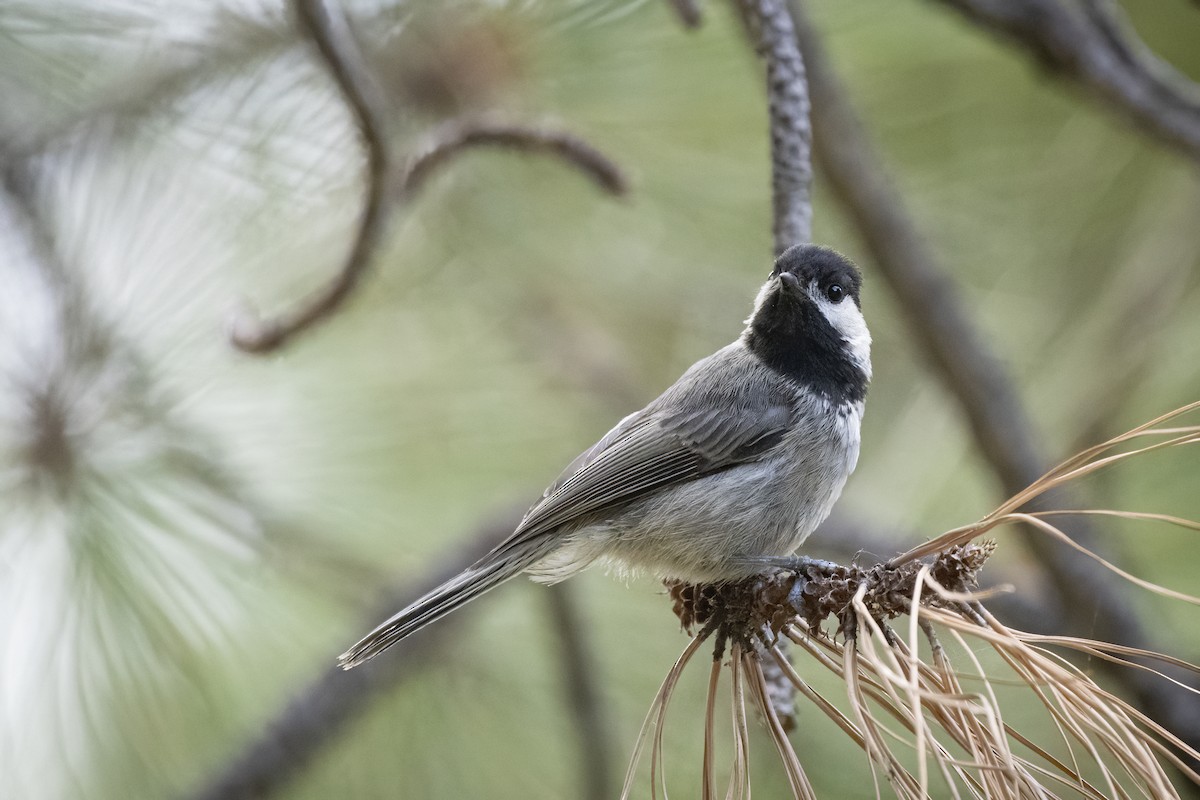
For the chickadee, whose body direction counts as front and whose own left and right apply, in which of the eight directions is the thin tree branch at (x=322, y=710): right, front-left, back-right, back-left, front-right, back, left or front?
back

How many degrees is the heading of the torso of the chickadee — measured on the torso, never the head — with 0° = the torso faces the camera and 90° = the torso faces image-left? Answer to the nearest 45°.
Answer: approximately 270°
